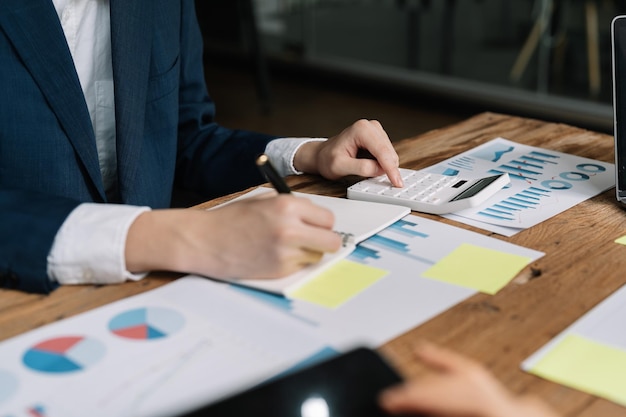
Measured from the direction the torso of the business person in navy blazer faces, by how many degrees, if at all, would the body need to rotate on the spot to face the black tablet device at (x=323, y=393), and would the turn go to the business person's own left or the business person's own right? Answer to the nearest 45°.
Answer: approximately 45° to the business person's own right

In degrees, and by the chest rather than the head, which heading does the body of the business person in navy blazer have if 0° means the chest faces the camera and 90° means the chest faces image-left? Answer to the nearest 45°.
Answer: approximately 315°

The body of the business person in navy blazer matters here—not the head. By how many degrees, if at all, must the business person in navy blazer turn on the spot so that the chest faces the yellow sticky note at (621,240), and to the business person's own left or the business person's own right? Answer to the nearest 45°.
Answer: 0° — they already face it
